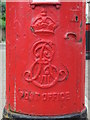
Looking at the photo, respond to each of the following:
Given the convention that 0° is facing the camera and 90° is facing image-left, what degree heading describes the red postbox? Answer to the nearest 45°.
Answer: approximately 0°
